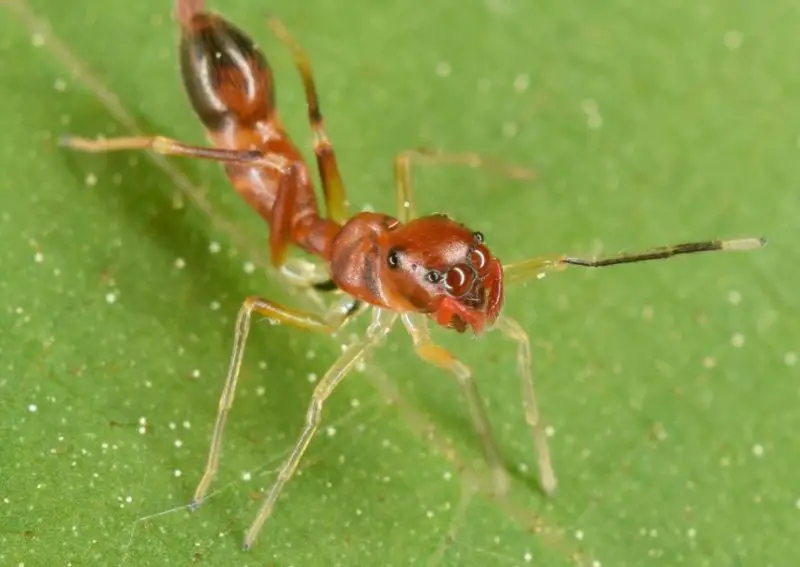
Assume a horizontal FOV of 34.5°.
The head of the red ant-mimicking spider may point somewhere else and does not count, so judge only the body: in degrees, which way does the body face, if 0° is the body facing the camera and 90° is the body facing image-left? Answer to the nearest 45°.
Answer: approximately 315°
